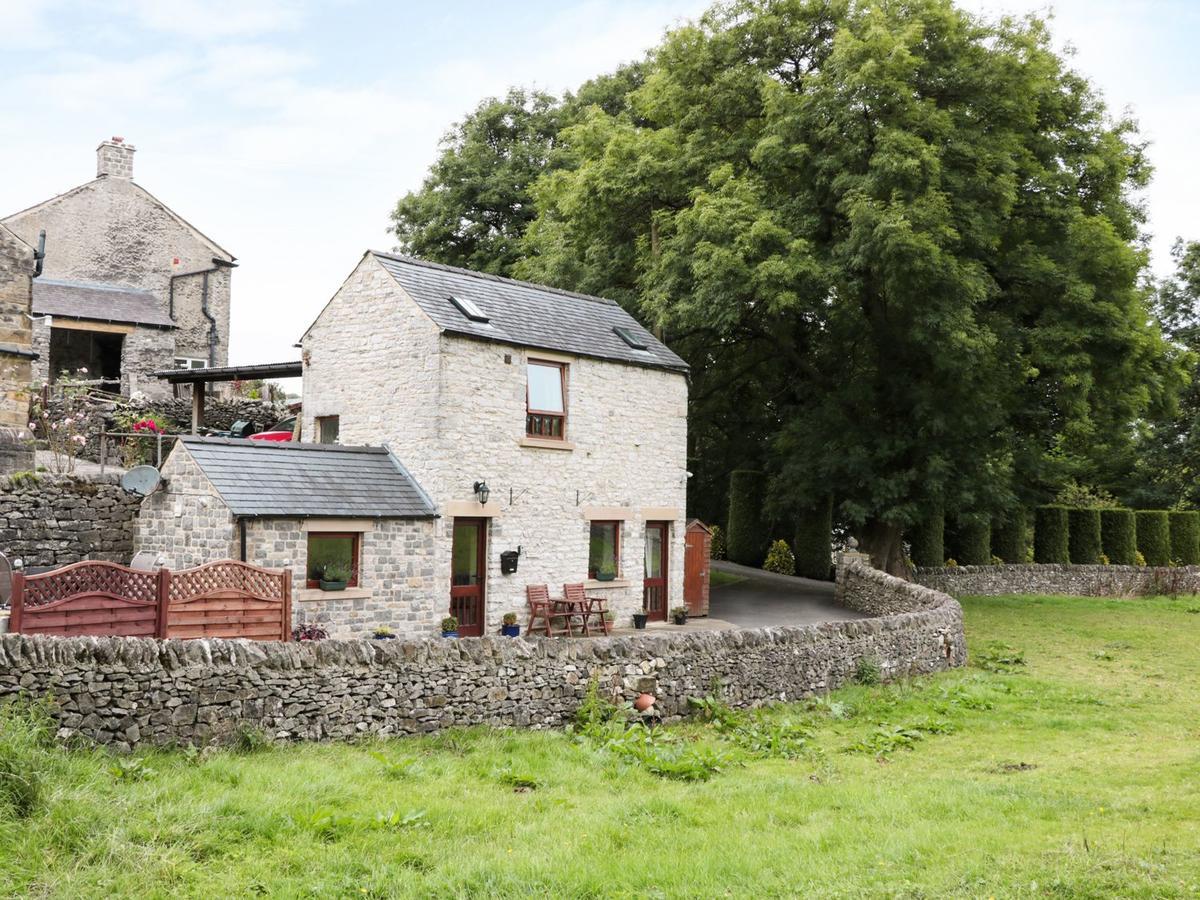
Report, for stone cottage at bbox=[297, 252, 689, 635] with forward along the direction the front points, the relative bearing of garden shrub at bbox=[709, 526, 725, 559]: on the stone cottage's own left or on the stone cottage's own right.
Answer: on the stone cottage's own left

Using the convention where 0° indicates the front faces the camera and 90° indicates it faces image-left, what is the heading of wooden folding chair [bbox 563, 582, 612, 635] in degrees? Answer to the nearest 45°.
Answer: approximately 315°

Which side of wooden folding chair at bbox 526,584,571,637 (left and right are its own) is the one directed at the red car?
back

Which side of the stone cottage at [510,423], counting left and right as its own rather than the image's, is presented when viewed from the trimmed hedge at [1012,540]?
left

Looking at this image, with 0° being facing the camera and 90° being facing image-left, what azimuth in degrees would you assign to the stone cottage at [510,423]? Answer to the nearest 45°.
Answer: approximately 315°

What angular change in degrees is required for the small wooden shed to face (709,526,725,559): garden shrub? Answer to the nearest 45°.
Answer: approximately 180°

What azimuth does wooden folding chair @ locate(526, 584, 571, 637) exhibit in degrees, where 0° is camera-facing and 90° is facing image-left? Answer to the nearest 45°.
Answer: approximately 315°

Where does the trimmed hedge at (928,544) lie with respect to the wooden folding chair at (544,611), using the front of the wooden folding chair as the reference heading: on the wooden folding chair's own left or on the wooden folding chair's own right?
on the wooden folding chair's own left

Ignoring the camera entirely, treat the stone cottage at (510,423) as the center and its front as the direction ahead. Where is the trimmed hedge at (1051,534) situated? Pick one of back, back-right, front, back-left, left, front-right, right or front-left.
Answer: left

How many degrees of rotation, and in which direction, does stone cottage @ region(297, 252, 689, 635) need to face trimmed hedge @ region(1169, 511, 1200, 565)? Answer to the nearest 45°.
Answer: approximately 90° to its left

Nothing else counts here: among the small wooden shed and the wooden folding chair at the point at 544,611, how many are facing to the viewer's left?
0

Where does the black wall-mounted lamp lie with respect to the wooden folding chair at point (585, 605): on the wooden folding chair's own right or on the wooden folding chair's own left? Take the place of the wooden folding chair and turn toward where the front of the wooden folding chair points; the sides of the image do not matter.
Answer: on the wooden folding chair's own right
